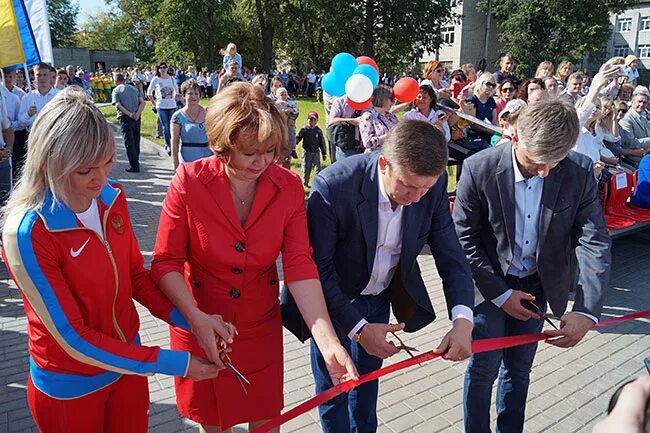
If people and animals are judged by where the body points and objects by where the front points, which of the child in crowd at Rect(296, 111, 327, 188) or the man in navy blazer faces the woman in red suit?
the child in crowd

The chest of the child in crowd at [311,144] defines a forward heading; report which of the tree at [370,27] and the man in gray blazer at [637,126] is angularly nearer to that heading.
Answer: the man in gray blazer

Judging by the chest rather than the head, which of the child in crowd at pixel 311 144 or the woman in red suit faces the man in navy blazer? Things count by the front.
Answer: the child in crowd

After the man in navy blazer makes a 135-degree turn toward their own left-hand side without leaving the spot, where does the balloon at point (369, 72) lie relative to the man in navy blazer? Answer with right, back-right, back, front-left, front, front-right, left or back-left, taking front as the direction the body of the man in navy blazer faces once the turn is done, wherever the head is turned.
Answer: front

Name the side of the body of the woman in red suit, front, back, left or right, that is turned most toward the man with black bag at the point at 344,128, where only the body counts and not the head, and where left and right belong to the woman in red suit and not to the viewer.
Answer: back

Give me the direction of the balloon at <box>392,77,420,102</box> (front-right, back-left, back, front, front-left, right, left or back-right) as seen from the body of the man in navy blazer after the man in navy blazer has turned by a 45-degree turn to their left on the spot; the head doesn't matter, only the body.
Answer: left

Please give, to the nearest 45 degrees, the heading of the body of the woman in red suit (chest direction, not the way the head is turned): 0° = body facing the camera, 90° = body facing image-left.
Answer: approximately 0°

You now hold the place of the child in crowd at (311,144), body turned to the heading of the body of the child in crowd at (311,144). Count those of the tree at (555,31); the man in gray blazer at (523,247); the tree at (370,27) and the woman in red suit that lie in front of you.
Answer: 2

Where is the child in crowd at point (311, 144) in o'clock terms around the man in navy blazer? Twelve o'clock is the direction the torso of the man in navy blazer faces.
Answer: The child in crowd is roughly at 7 o'clock from the man in navy blazer.

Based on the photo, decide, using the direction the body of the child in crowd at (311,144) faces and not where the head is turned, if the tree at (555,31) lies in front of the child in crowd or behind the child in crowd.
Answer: behind

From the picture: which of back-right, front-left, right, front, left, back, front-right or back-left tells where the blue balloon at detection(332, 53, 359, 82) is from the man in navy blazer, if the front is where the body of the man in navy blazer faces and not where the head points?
back-left

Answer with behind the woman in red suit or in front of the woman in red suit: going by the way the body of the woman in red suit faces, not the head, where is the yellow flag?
behind

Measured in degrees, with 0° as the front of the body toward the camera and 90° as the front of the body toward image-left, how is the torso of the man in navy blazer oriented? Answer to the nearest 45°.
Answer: approximately 315°

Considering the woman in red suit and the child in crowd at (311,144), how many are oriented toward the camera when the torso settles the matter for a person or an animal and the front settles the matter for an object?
2

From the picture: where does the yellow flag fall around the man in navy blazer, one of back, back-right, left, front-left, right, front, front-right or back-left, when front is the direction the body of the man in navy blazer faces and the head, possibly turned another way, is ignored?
back
